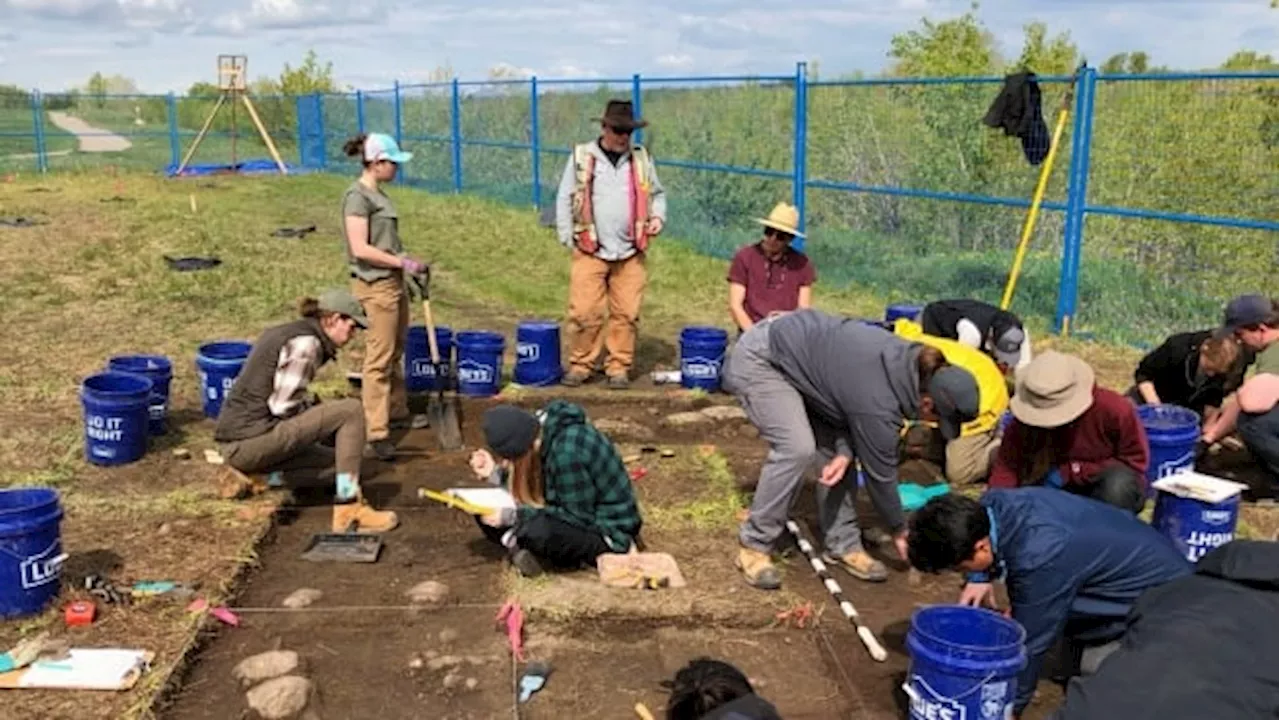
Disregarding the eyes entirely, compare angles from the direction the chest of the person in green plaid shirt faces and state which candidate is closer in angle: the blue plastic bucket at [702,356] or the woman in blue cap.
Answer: the woman in blue cap

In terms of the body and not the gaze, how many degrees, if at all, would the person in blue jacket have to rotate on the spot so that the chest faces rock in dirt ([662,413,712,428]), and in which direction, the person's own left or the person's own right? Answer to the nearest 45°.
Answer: approximately 45° to the person's own right

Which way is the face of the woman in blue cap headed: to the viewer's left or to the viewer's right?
to the viewer's right

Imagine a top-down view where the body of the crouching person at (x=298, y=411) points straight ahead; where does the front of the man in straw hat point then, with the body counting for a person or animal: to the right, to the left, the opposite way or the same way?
to the right

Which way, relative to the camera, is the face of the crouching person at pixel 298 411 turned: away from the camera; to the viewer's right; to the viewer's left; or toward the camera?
to the viewer's right

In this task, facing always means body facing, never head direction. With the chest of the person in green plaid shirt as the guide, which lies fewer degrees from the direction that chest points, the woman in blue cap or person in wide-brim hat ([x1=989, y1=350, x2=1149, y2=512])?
the woman in blue cap

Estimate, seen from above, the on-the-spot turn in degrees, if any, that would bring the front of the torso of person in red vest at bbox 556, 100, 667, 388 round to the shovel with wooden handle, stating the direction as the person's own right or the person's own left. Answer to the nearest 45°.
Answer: approximately 45° to the person's own right

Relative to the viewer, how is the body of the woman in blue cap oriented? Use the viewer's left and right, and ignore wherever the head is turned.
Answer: facing to the right of the viewer

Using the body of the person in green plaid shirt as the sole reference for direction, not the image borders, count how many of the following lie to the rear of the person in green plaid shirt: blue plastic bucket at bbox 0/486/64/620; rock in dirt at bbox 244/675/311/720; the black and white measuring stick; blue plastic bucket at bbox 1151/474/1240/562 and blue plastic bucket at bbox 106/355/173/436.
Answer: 2

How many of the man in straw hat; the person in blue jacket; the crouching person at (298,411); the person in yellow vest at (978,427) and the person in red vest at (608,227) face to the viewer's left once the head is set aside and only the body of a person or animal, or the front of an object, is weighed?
2

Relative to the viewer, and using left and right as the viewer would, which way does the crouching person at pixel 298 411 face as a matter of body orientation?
facing to the right of the viewer
